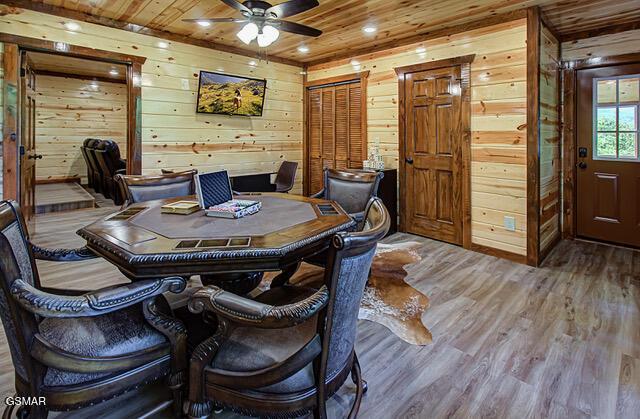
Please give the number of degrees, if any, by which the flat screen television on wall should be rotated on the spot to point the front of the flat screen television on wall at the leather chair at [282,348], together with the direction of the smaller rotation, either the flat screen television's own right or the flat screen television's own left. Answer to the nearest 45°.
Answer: approximately 45° to the flat screen television's own right

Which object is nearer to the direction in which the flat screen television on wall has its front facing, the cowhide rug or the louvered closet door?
the cowhide rug

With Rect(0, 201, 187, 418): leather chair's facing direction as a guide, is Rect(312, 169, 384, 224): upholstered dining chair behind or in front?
in front

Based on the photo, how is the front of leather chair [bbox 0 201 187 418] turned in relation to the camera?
facing away from the viewer and to the right of the viewer

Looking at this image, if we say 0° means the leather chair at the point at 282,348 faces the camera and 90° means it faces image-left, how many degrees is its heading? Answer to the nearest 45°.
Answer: approximately 135°

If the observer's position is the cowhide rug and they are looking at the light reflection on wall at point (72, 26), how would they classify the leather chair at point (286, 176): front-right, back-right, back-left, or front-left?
front-right

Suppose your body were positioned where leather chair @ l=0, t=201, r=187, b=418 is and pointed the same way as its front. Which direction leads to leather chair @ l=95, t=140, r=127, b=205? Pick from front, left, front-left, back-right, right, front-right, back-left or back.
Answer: front-left

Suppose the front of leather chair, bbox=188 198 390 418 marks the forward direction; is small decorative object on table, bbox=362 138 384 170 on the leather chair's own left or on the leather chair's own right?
on the leather chair's own right

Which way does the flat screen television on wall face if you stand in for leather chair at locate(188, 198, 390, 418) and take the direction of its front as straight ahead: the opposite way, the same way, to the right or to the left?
the opposite way

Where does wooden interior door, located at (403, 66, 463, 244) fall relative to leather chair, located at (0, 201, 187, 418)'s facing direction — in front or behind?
in front
